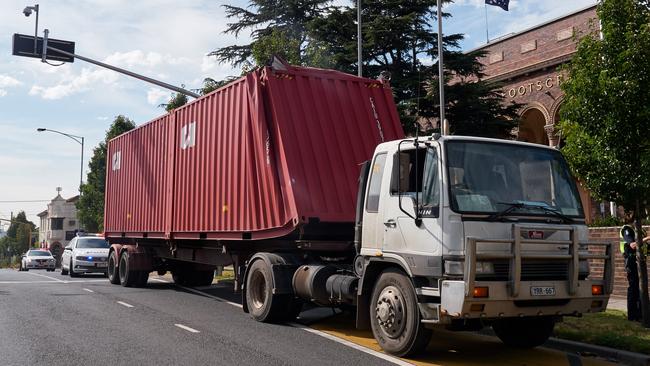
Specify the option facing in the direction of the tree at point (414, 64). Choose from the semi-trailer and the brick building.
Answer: the brick building

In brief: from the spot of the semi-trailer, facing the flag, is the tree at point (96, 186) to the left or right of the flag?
left

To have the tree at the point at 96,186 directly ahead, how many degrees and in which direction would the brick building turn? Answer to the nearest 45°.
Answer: approximately 45° to its right

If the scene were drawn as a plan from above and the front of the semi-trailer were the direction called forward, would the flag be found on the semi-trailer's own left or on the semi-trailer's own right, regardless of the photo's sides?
on the semi-trailer's own left

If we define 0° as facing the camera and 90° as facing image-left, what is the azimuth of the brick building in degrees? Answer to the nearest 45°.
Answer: approximately 45°

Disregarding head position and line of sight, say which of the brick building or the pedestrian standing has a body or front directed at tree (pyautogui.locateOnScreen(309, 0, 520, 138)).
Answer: the brick building

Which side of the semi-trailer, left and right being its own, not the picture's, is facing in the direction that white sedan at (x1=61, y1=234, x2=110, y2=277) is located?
back
